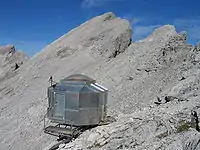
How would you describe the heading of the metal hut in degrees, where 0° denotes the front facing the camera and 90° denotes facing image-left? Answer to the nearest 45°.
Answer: approximately 45°
